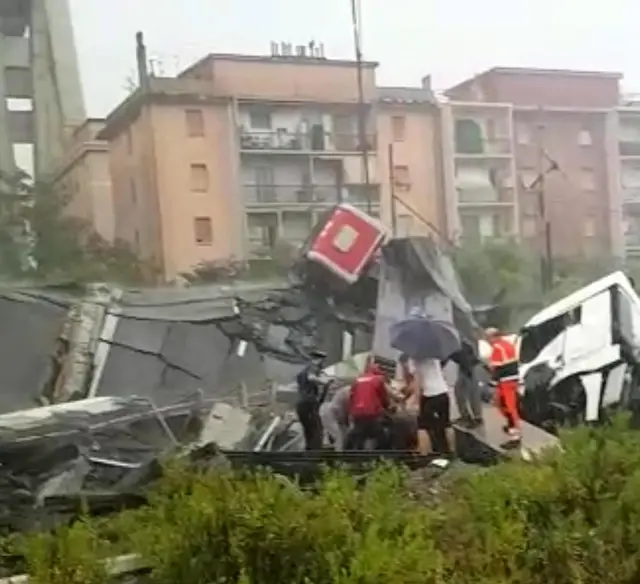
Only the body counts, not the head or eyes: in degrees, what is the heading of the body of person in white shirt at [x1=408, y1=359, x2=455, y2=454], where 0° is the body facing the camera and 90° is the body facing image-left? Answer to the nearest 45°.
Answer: approximately 180°

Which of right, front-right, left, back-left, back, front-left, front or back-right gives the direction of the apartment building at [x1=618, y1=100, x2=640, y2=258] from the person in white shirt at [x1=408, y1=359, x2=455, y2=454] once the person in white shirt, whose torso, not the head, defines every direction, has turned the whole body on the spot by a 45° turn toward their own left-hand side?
right
